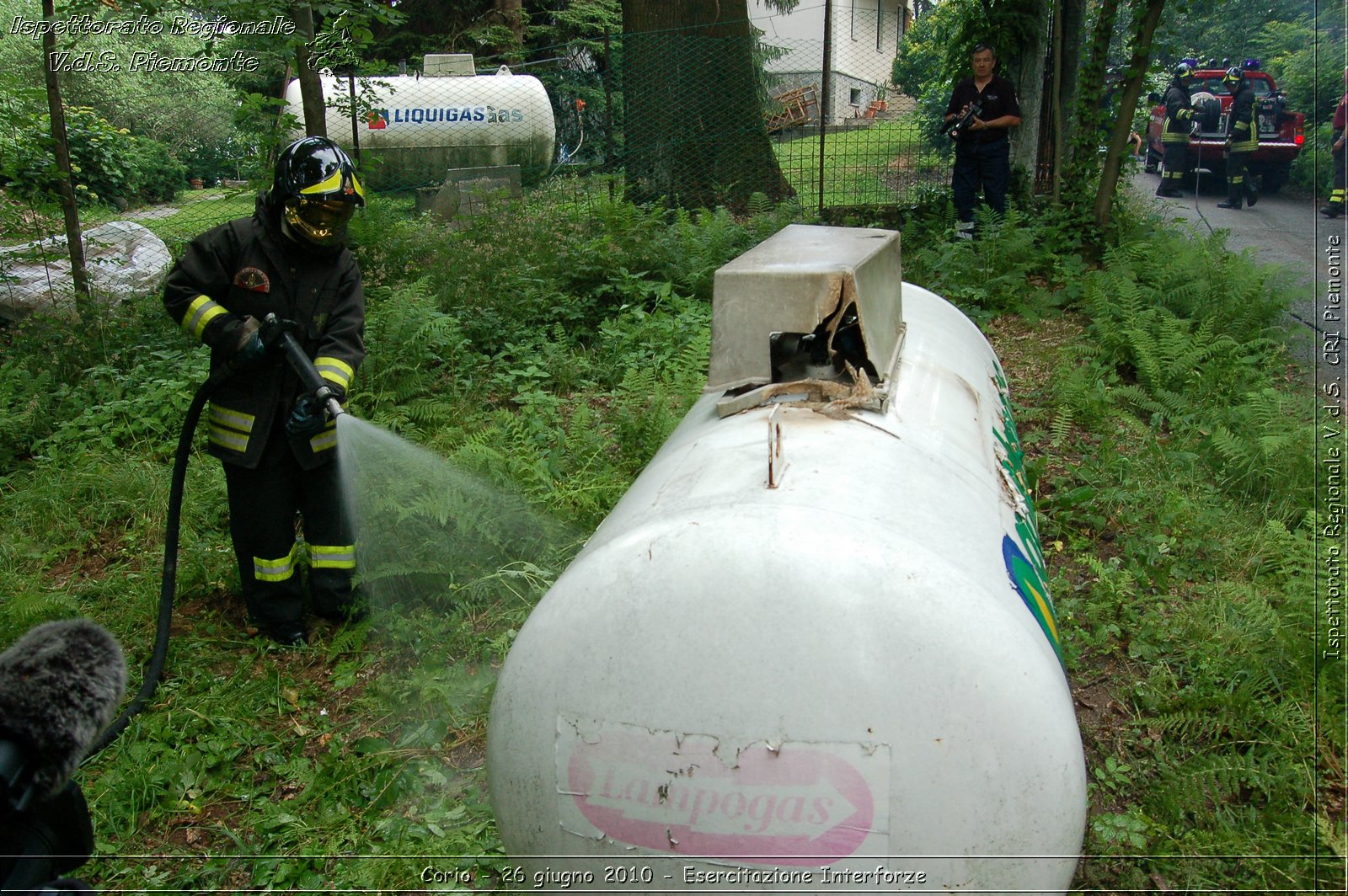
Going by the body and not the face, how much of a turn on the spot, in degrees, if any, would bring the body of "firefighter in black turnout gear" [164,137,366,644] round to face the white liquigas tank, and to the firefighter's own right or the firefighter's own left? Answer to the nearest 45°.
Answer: approximately 135° to the firefighter's own left

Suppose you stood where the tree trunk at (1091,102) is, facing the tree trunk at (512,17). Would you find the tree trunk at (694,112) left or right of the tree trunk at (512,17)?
left

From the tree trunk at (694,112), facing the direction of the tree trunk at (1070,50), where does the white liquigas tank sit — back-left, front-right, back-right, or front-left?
back-left
